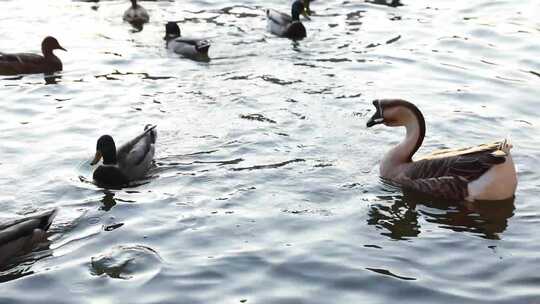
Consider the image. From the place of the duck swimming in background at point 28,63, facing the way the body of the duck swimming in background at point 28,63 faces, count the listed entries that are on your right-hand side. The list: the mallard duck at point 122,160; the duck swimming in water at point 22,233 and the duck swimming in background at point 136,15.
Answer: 2

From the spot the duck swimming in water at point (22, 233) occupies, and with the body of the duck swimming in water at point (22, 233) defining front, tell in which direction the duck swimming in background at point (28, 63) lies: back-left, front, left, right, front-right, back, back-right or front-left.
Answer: right

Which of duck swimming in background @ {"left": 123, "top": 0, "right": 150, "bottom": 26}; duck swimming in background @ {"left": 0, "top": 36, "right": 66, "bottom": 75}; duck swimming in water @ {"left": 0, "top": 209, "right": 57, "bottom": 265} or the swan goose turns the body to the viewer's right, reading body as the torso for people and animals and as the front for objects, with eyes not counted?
duck swimming in background @ {"left": 0, "top": 36, "right": 66, "bottom": 75}

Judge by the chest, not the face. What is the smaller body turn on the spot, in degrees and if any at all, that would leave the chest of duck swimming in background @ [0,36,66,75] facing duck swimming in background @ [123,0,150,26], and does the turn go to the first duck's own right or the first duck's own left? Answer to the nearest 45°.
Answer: approximately 45° to the first duck's own left

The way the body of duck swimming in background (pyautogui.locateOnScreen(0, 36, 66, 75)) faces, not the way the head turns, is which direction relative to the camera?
to the viewer's right

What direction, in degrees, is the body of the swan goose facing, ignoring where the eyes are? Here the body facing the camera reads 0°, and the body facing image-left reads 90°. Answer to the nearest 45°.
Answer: approximately 90°

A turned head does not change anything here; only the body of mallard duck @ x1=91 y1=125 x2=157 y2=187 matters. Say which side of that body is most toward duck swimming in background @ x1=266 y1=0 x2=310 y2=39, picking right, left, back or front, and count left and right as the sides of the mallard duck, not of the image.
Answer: back

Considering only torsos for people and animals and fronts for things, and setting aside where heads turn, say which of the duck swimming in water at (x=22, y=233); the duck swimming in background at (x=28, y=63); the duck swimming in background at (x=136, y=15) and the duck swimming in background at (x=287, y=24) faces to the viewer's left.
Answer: the duck swimming in water at (x=22, y=233)

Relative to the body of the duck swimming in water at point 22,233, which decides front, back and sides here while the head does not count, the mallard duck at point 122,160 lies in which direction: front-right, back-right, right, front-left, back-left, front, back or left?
back-right

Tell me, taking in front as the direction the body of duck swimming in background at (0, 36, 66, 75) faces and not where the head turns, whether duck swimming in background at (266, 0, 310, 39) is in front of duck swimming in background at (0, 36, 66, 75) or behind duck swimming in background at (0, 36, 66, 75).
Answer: in front

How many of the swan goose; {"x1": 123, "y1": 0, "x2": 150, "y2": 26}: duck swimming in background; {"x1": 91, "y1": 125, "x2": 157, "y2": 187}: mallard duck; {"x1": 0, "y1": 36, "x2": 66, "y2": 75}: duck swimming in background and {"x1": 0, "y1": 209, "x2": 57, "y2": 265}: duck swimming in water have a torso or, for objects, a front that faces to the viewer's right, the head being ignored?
1

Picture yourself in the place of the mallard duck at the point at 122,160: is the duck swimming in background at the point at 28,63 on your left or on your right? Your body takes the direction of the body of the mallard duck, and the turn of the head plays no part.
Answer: on your right

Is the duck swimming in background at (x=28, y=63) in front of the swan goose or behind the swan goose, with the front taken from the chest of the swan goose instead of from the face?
in front
